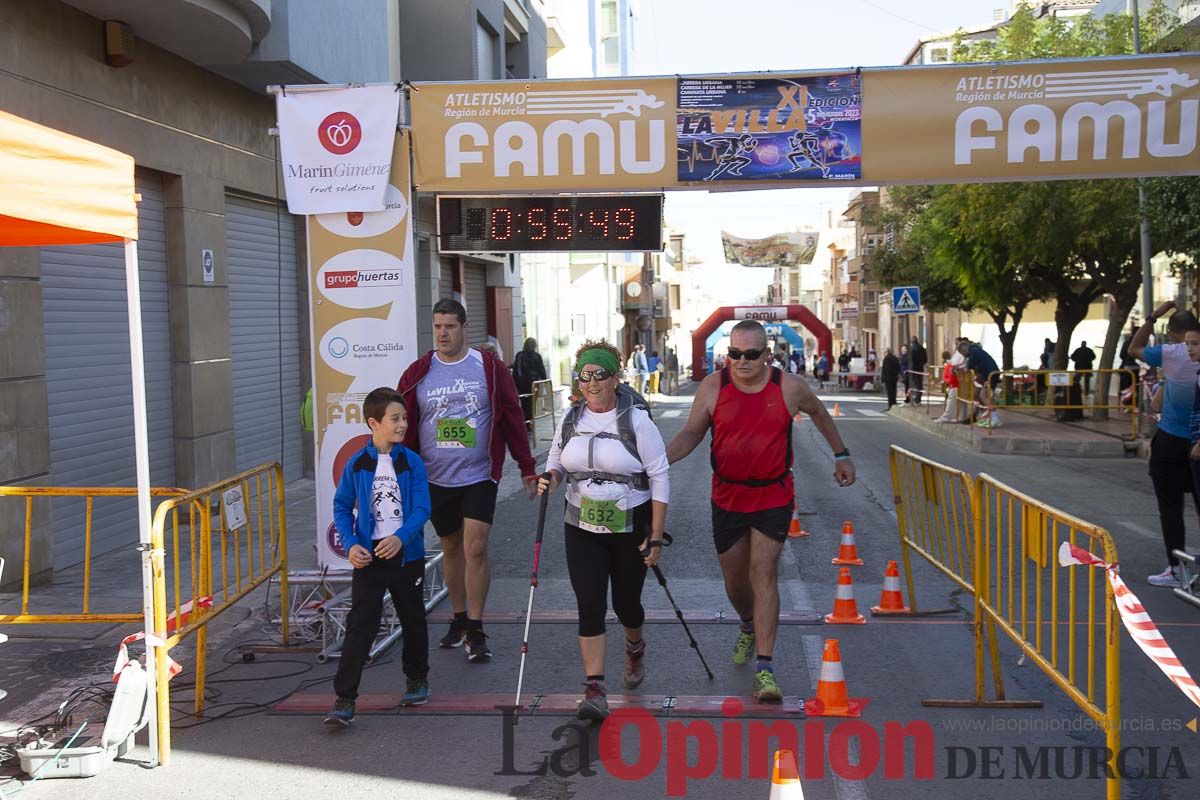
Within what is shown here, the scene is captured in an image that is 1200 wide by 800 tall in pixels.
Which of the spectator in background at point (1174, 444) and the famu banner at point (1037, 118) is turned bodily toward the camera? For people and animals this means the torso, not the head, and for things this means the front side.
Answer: the famu banner

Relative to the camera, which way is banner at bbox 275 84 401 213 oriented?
toward the camera

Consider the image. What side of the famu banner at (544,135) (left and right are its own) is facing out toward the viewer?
front

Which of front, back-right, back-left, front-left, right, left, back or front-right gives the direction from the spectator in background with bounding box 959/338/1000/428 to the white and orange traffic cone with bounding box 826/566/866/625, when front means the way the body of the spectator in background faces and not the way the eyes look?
left

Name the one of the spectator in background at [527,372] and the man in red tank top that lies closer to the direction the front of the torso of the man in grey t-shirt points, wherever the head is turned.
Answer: the man in red tank top

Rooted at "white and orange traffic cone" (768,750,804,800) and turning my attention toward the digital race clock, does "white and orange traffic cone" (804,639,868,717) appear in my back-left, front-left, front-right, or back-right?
front-right

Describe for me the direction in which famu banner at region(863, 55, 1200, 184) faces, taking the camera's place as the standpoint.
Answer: facing the viewer

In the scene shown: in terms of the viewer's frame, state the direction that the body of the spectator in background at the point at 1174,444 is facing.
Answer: to the viewer's left

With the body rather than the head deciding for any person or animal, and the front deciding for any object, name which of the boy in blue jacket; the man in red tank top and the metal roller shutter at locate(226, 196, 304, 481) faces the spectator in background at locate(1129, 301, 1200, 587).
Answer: the metal roller shutter

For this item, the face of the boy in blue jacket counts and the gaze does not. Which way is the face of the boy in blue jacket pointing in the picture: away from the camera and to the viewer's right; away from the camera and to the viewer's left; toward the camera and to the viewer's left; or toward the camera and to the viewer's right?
toward the camera and to the viewer's right

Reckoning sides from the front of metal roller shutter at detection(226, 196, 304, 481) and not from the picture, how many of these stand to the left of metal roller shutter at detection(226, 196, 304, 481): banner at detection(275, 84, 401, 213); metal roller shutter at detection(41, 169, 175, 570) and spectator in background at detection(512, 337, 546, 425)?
1

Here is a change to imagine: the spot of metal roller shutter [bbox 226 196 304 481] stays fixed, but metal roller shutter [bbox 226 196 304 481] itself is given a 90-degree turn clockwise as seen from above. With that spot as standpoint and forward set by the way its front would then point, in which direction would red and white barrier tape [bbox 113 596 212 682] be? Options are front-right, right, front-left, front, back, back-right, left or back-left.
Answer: front-left

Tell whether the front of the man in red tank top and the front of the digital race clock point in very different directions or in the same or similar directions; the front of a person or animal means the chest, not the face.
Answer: same or similar directions

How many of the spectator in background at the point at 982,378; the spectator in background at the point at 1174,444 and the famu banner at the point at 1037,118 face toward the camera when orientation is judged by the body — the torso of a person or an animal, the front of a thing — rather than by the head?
1

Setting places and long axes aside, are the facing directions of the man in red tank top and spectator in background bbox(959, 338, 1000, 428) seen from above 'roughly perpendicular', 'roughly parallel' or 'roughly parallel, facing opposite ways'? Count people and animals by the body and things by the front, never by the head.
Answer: roughly perpendicular

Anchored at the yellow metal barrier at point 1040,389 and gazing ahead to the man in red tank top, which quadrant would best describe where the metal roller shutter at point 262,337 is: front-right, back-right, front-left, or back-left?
front-right
